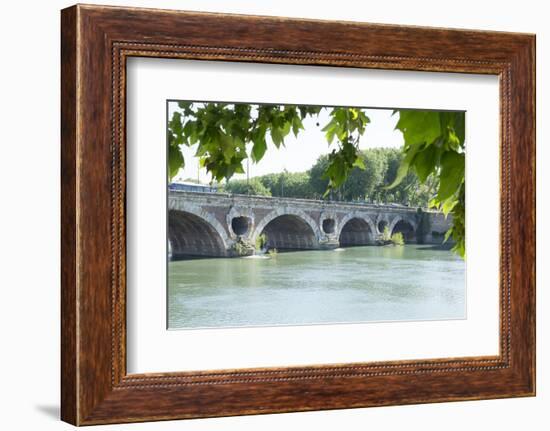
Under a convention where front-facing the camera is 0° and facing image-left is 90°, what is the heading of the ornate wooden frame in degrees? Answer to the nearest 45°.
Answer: approximately 315°
